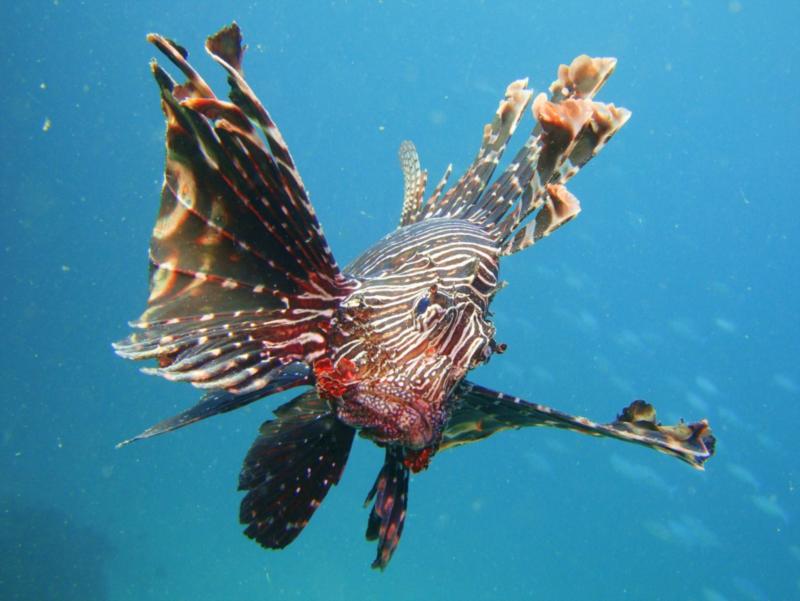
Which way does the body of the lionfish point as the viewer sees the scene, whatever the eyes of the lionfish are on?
toward the camera
